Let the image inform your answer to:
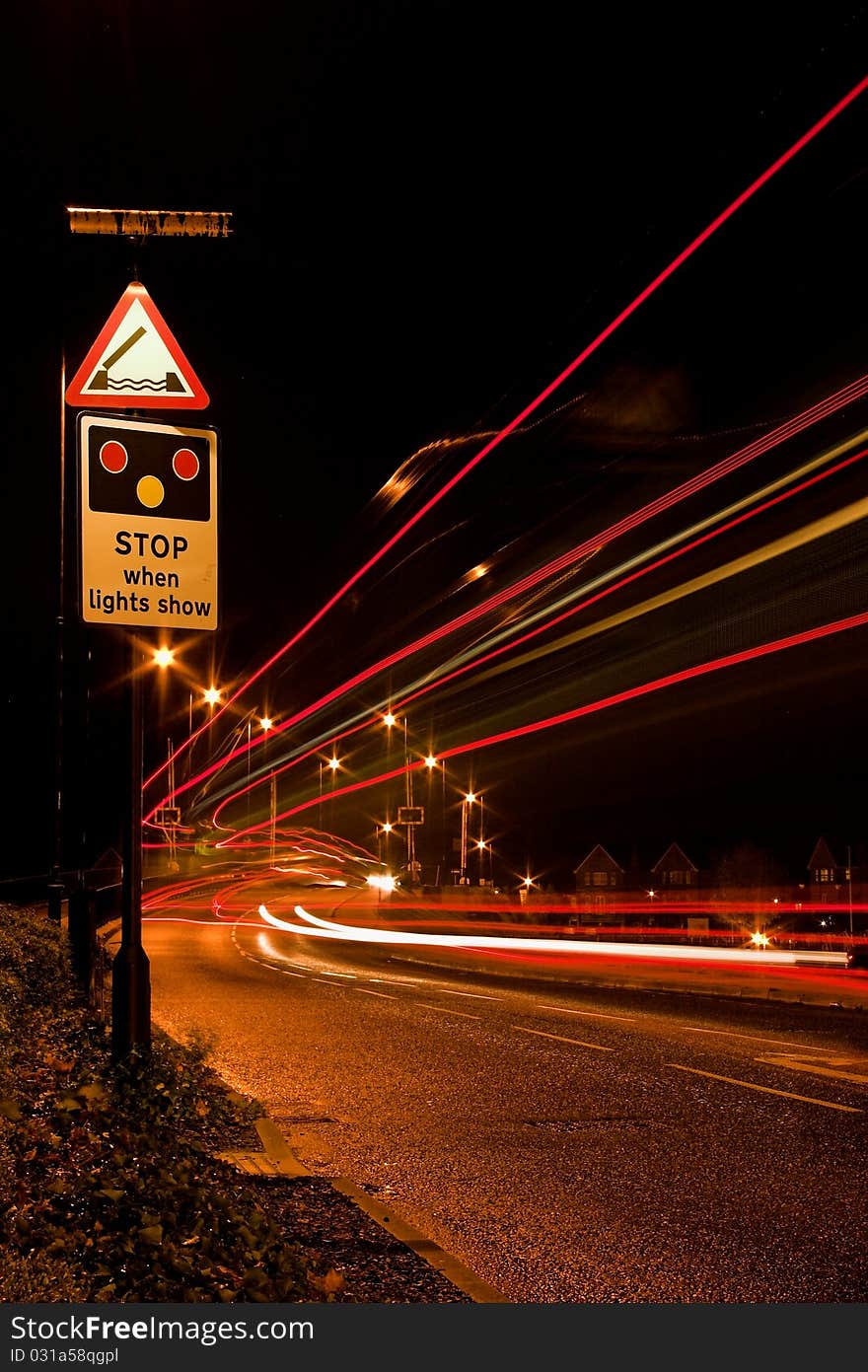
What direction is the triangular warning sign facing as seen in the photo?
toward the camera

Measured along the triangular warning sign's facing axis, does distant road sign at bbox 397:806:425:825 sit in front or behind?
behind

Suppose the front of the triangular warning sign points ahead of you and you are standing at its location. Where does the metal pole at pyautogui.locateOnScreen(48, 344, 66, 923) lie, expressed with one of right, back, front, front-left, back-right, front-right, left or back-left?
back
